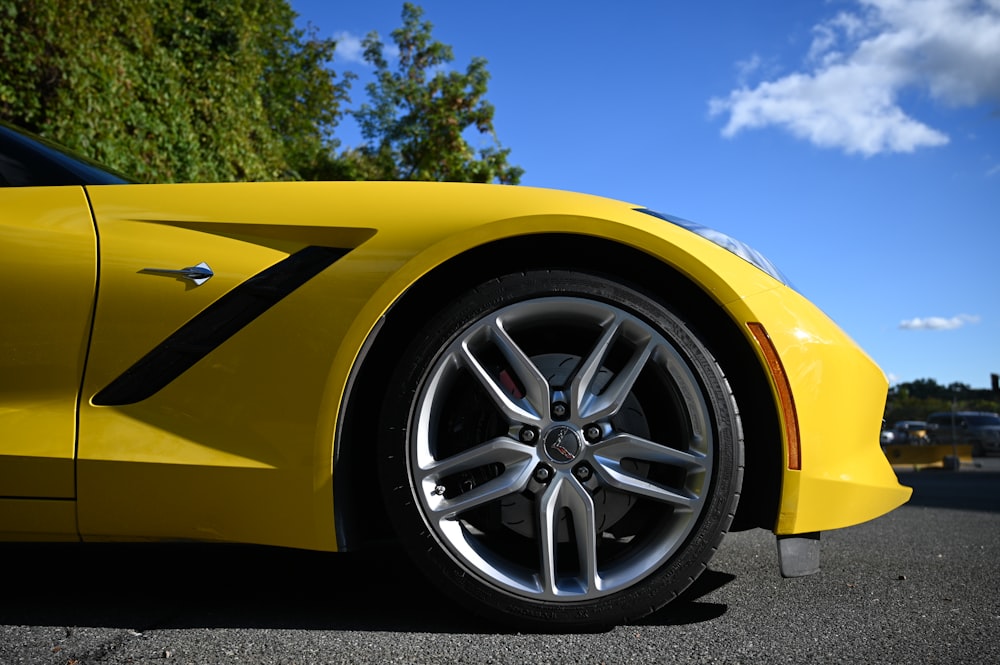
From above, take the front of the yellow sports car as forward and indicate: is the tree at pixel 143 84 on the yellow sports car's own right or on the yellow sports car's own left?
on the yellow sports car's own left

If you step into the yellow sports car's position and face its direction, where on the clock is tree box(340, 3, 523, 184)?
The tree is roughly at 9 o'clock from the yellow sports car.

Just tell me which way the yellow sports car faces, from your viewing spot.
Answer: facing to the right of the viewer

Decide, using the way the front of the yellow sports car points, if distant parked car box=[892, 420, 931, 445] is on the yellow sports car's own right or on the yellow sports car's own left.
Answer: on the yellow sports car's own left
